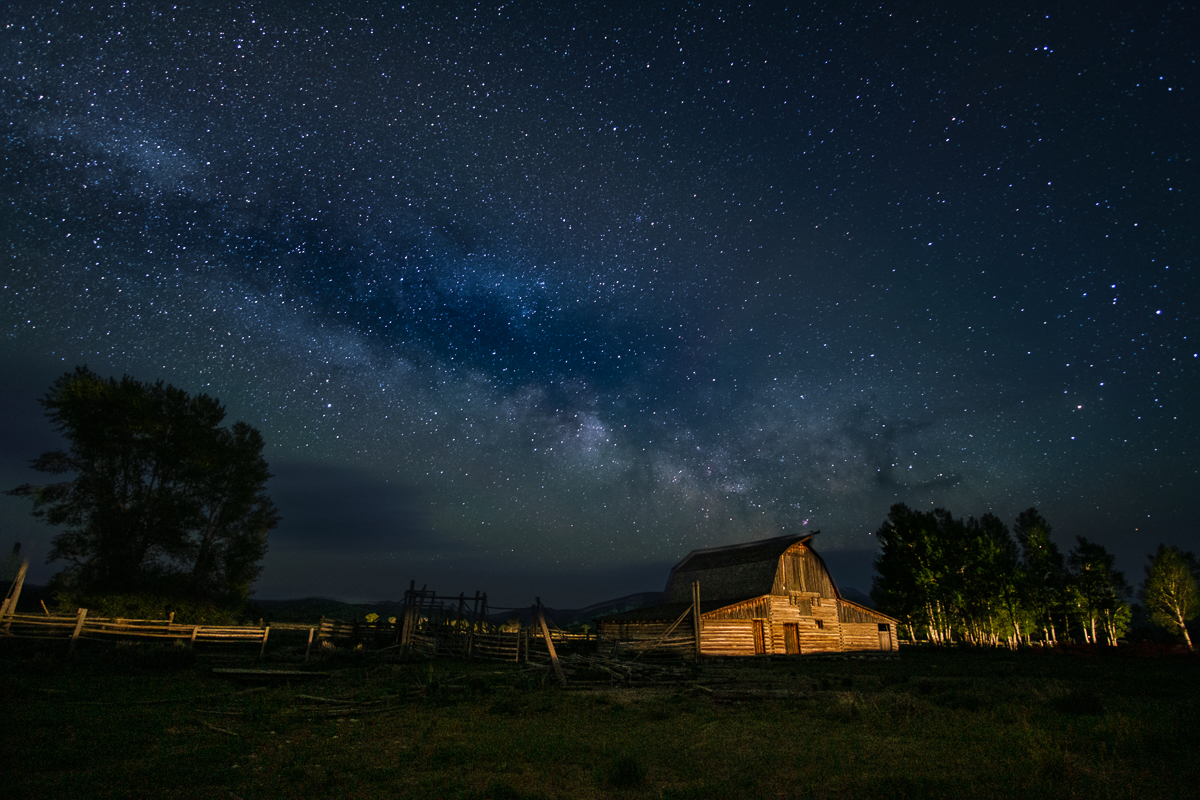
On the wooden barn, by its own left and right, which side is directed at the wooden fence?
right

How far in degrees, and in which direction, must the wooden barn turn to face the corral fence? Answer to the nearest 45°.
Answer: approximately 90° to its right

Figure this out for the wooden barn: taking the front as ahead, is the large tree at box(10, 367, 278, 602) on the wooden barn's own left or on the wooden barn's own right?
on the wooden barn's own right
